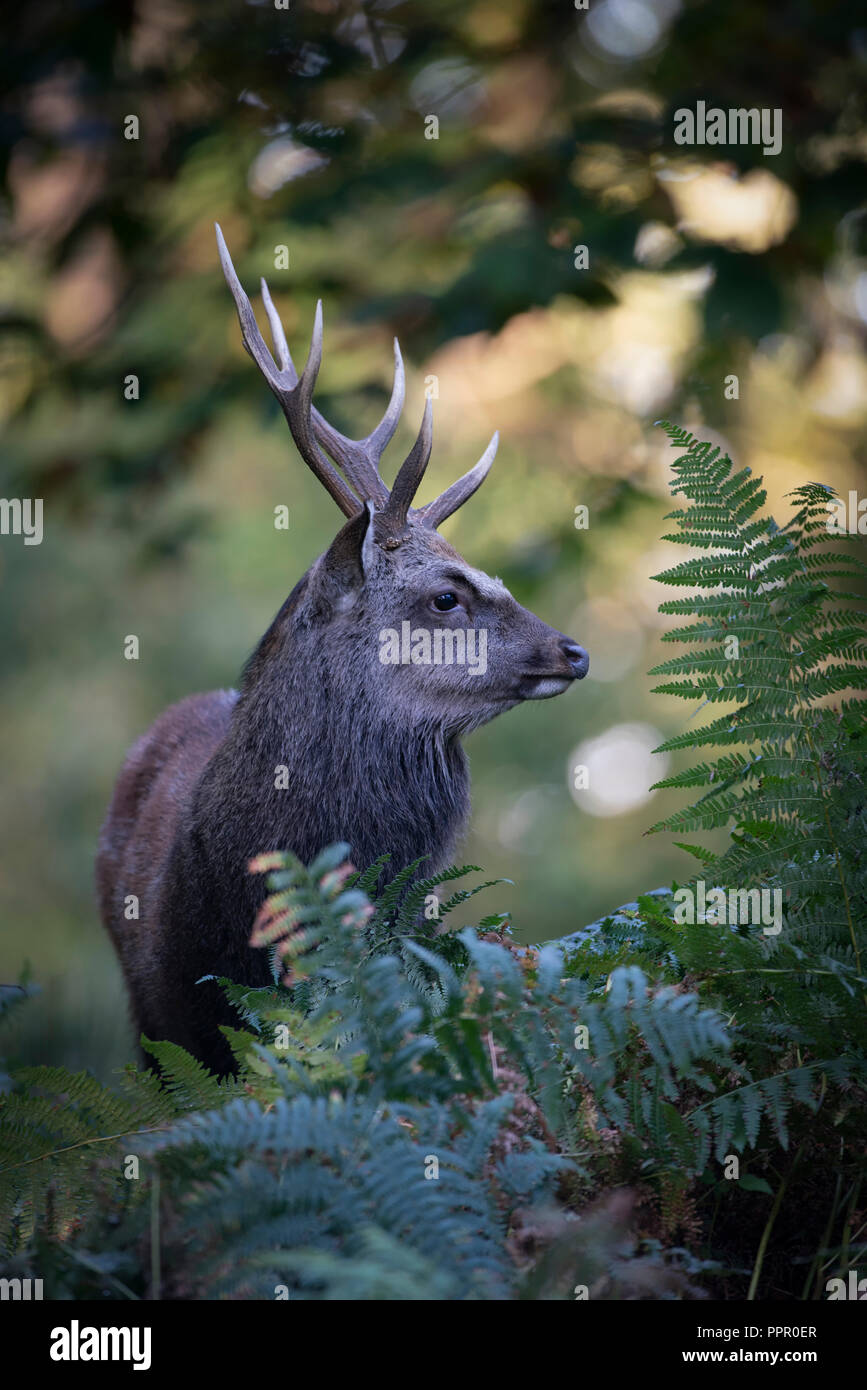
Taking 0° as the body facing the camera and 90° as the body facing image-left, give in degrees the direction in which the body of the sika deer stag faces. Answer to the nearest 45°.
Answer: approximately 315°
